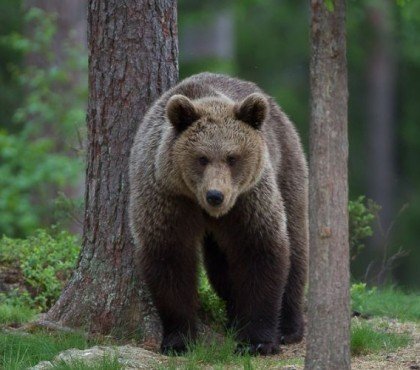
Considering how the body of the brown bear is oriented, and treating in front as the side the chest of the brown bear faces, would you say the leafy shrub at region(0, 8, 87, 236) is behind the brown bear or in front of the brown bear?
behind

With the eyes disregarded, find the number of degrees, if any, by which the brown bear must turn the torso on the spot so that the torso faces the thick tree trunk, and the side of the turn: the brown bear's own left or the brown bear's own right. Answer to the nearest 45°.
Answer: approximately 135° to the brown bear's own right

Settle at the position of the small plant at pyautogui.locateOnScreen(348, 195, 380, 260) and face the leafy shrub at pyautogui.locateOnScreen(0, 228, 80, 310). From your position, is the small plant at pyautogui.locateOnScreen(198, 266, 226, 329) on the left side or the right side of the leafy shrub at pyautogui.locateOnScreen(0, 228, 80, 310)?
left

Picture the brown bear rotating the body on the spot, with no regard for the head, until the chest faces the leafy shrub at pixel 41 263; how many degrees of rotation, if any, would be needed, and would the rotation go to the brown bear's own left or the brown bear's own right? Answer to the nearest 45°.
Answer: approximately 135° to the brown bear's own right

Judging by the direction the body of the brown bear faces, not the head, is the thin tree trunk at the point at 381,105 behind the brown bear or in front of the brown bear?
behind

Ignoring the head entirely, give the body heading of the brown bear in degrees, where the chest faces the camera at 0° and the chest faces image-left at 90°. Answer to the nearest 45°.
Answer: approximately 0°

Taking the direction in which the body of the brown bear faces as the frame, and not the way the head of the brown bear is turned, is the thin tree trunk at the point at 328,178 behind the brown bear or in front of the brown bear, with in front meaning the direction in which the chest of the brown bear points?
in front

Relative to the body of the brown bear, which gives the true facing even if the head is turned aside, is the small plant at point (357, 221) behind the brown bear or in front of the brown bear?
behind
